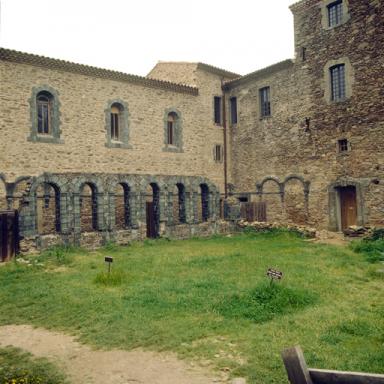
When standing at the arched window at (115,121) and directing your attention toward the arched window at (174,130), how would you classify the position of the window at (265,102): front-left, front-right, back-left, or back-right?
front-right

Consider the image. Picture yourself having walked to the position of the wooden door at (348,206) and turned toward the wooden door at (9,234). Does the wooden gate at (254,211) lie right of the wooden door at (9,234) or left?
right

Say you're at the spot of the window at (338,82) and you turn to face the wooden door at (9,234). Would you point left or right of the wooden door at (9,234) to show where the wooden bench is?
left
